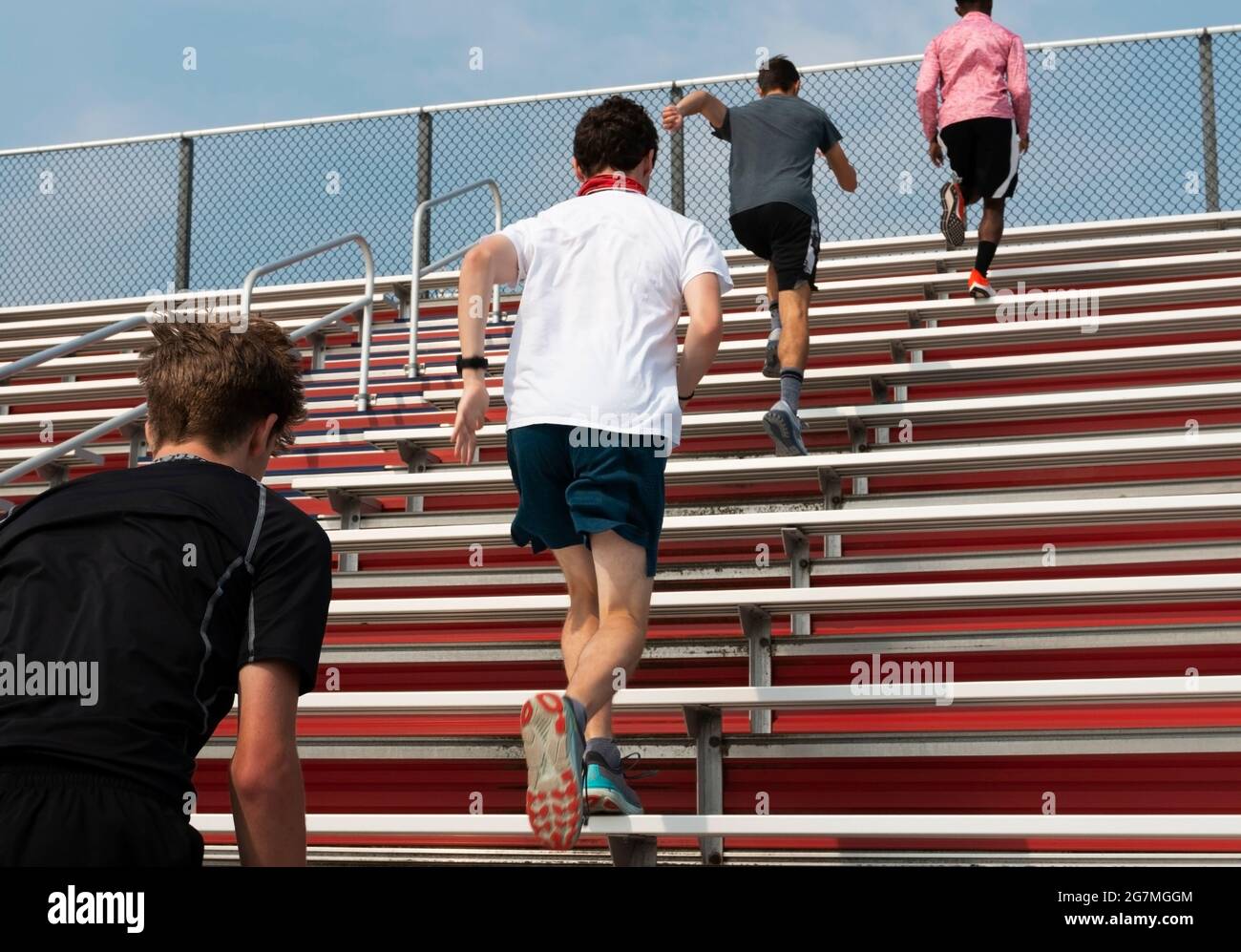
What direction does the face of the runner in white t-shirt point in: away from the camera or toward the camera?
away from the camera

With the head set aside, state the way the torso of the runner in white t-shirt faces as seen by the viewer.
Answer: away from the camera

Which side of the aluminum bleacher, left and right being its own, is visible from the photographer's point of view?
front

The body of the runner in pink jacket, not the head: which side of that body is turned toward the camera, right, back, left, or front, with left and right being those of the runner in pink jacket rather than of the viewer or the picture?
back

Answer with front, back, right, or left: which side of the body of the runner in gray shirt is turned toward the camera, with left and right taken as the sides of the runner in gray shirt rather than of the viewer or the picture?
back

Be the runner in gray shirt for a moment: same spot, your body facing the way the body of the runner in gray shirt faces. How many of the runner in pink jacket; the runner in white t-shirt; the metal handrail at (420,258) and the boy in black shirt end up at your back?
2

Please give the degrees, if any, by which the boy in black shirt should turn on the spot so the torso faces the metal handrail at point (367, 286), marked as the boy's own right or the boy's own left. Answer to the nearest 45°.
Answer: approximately 45° to the boy's own left

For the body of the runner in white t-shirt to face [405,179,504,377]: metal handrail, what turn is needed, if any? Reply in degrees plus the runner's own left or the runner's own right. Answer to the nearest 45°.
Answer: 0° — they already face it

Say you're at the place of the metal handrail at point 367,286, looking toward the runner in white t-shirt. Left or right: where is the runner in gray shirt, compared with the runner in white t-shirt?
left

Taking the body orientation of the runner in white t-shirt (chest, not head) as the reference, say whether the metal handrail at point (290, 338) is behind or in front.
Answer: in front

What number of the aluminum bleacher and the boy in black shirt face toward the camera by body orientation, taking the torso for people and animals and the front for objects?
1

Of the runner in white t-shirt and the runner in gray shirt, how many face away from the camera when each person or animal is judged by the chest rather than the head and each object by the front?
2

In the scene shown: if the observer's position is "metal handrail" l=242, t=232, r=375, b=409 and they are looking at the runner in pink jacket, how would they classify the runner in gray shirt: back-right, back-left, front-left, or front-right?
front-right

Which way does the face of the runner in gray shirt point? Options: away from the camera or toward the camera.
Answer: away from the camera

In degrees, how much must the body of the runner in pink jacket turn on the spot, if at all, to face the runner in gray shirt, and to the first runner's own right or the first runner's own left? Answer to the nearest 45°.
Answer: approximately 135° to the first runner's own left

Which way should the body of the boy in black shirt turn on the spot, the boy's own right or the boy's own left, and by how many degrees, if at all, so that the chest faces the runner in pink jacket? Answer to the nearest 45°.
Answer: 0° — they already face them
